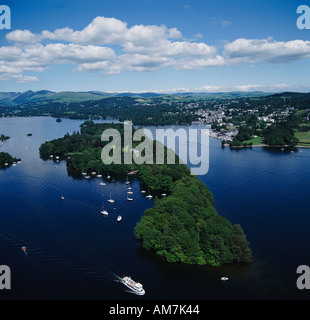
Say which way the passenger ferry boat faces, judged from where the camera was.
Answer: facing the viewer and to the right of the viewer

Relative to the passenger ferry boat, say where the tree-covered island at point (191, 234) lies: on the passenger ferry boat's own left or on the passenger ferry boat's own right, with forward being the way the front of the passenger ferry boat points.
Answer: on the passenger ferry boat's own left
